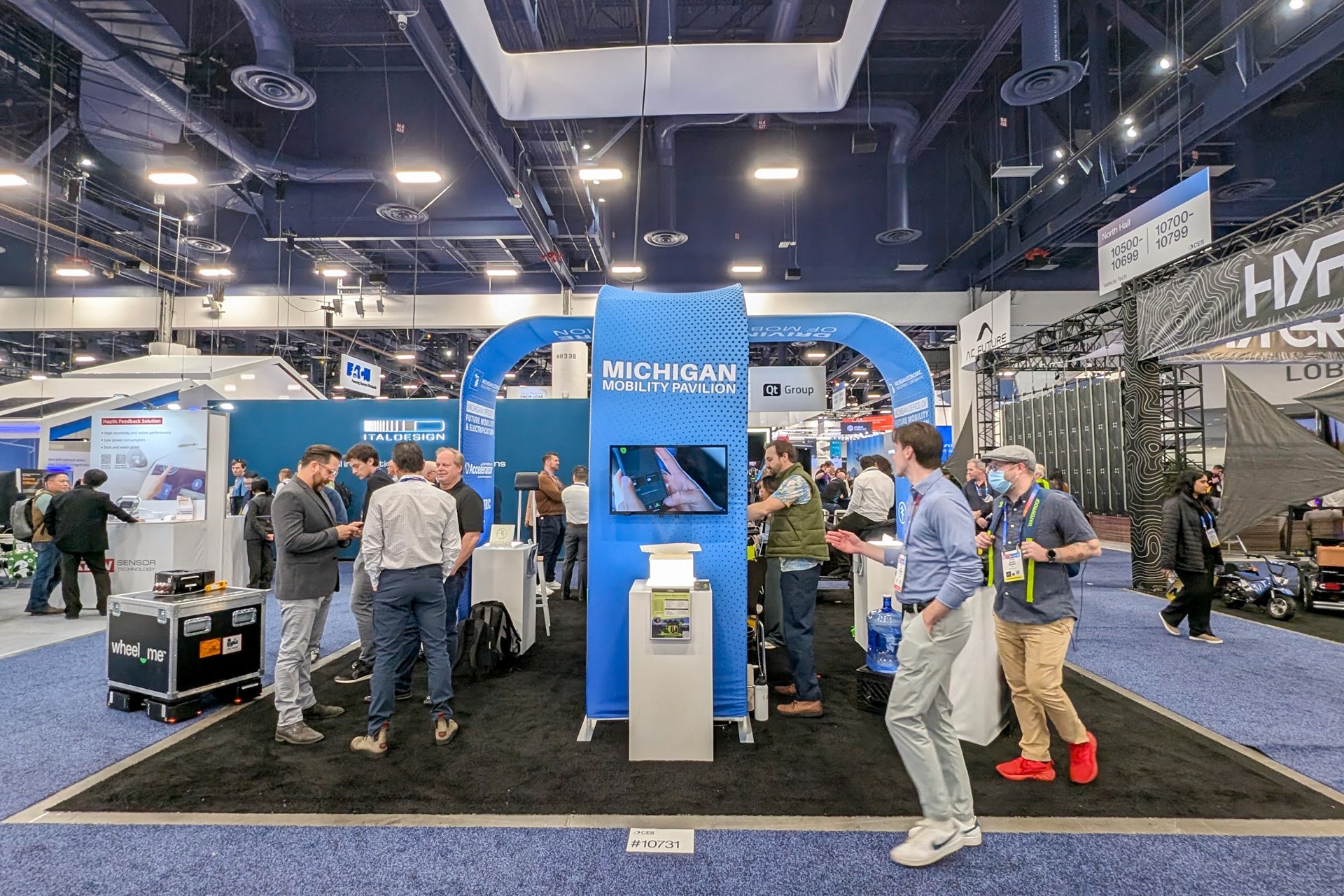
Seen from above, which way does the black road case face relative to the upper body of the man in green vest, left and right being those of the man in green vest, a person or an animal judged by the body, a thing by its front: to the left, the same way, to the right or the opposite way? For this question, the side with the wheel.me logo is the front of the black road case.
to the left

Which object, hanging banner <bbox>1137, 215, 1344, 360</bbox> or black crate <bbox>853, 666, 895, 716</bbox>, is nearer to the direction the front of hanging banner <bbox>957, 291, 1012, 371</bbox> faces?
the black crate

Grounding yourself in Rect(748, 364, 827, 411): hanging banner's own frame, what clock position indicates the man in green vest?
The man in green vest is roughly at 12 o'clock from the hanging banner.

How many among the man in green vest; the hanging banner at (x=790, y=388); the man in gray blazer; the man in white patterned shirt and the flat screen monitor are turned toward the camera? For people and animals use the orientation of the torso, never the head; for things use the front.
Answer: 2

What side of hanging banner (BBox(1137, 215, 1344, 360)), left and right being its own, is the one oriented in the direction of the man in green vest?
front

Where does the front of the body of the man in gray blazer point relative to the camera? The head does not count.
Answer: to the viewer's right

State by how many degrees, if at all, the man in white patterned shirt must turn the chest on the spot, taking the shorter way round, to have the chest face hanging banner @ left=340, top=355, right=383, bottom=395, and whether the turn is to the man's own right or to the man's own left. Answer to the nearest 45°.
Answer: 0° — they already face it

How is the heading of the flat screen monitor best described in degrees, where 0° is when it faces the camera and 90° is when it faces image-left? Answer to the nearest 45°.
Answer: approximately 0°

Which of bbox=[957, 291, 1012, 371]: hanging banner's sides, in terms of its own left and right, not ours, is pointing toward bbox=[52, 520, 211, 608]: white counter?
front

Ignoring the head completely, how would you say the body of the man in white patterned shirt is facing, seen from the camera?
away from the camera

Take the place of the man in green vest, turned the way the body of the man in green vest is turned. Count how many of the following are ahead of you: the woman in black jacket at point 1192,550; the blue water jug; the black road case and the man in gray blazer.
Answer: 2

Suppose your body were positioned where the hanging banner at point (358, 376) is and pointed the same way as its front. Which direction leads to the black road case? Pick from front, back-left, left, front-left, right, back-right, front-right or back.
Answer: front-right

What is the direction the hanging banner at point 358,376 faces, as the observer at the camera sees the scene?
facing the viewer and to the right of the viewer

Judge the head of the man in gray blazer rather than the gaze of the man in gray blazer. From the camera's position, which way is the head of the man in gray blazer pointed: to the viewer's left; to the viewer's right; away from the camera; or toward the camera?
to the viewer's right

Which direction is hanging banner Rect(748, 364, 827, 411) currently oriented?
toward the camera

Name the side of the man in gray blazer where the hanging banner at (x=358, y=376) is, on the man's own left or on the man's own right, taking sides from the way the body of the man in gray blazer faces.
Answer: on the man's own left
